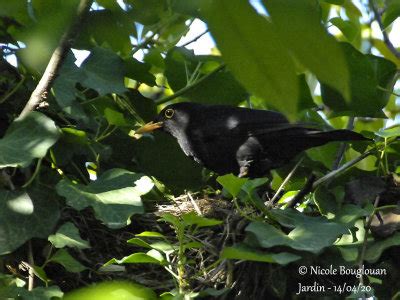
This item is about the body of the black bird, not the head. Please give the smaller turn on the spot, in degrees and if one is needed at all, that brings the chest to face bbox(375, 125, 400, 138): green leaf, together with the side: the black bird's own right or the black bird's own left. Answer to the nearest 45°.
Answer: approximately 135° to the black bird's own left

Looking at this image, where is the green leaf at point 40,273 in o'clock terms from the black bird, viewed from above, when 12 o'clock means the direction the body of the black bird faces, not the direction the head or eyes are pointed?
The green leaf is roughly at 10 o'clock from the black bird.

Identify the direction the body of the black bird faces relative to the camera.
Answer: to the viewer's left

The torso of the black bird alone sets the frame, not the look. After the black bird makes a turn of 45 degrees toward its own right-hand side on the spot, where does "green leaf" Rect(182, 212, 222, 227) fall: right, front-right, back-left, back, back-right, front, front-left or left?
back-left

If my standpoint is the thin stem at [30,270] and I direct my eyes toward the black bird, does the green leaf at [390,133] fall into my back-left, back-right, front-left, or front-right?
front-right

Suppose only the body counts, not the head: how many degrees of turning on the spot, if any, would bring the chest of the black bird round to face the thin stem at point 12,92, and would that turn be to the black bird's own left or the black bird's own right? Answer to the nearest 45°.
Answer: approximately 45° to the black bird's own left

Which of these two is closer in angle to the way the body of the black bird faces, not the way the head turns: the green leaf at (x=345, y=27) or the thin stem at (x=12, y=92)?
the thin stem

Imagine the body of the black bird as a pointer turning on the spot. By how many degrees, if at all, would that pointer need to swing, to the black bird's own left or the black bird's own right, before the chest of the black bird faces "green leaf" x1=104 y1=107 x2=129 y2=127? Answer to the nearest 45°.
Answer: approximately 45° to the black bird's own left

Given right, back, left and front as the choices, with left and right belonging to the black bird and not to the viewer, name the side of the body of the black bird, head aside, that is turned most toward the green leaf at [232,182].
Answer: left
